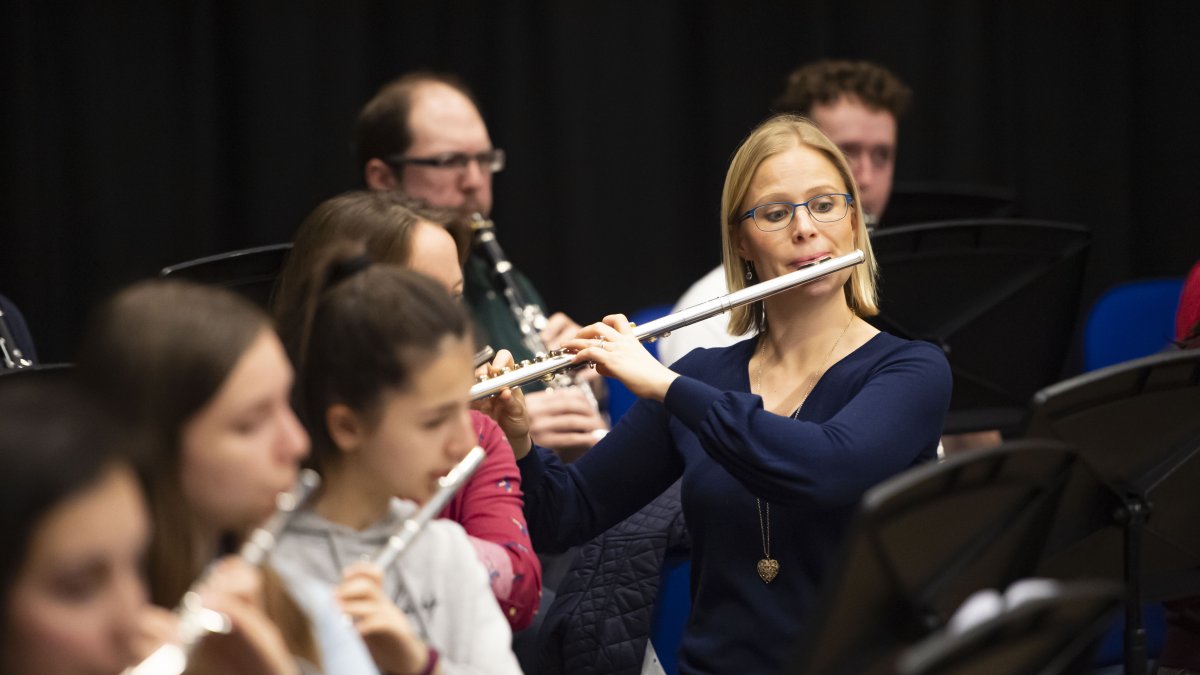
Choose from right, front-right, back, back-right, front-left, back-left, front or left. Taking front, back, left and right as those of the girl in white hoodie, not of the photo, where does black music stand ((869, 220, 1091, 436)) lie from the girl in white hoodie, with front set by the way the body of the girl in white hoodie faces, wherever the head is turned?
left

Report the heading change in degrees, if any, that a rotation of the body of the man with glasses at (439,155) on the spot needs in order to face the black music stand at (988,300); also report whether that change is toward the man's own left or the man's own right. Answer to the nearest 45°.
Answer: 0° — they already face it

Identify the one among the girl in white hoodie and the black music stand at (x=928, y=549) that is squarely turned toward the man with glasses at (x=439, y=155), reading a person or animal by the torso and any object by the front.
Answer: the black music stand

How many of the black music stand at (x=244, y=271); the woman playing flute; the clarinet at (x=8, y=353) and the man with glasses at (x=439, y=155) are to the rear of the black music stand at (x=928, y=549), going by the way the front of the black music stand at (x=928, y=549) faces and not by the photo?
0

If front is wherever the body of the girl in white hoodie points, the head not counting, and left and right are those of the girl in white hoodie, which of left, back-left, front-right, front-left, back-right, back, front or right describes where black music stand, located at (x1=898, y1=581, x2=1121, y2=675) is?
front

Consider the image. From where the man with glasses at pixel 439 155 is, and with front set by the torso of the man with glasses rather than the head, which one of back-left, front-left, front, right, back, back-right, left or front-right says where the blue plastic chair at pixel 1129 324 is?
front-left

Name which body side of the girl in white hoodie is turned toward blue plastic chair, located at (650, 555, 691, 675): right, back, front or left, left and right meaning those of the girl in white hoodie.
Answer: left

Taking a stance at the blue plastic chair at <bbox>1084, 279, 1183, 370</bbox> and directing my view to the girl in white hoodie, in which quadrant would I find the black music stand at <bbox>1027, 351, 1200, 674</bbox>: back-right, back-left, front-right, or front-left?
front-left

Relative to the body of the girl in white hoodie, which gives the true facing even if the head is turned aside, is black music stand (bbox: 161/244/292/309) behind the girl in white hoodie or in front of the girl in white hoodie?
behind

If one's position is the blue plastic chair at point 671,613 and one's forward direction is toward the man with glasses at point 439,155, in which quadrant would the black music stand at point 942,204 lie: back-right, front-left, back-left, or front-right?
front-right

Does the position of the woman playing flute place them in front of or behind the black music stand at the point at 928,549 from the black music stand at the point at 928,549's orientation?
in front

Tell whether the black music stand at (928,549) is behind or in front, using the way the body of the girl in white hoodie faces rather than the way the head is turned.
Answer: in front

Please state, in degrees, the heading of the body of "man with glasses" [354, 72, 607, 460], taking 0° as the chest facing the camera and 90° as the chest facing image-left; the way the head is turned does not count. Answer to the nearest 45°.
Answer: approximately 315°

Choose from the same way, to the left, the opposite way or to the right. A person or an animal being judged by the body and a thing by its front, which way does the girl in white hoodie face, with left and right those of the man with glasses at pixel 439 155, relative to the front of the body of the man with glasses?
the same way

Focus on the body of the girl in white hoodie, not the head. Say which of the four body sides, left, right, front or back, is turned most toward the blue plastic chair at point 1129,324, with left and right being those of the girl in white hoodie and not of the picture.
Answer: left

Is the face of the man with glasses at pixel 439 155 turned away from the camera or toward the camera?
toward the camera

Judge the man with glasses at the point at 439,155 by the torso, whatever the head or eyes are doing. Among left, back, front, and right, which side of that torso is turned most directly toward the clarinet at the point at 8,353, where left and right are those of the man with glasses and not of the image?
right

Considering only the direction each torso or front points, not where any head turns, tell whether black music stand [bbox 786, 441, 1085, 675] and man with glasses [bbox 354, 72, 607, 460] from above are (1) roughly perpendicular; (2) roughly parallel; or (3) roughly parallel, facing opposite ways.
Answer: roughly parallel, facing opposite ways

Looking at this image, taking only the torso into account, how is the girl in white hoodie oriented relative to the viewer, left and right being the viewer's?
facing the viewer and to the right of the viewer

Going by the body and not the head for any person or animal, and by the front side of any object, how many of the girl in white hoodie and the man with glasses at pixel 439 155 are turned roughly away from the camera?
0
